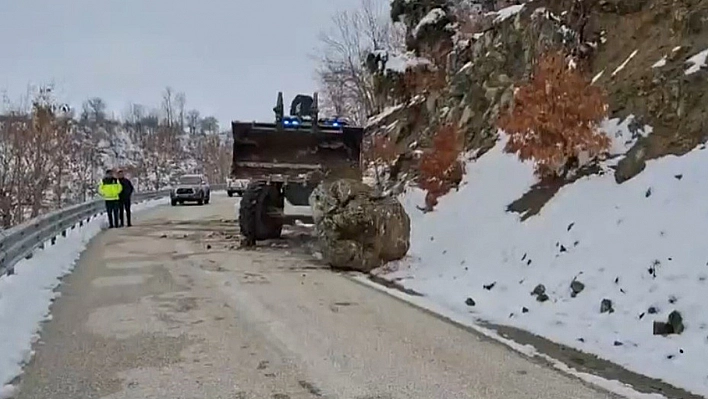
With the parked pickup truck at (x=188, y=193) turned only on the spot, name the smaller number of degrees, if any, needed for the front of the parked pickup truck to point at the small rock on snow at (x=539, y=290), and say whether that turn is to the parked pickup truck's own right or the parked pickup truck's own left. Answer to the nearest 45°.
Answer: approximately 45° to the parked pickup truck's own left

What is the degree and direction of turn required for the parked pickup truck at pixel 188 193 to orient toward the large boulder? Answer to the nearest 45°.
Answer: approximately 45° to its left

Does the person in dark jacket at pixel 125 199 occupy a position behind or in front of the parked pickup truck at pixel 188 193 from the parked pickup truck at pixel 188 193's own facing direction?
in front

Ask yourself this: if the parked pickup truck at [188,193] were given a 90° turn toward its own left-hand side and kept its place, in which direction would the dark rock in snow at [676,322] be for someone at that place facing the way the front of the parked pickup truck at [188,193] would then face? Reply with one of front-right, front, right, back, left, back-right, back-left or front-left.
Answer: front-right

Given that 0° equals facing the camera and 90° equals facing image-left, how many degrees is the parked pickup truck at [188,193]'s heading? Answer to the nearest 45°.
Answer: approximately 45°

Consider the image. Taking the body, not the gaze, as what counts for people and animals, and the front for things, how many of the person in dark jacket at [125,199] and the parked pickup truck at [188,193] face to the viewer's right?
0
